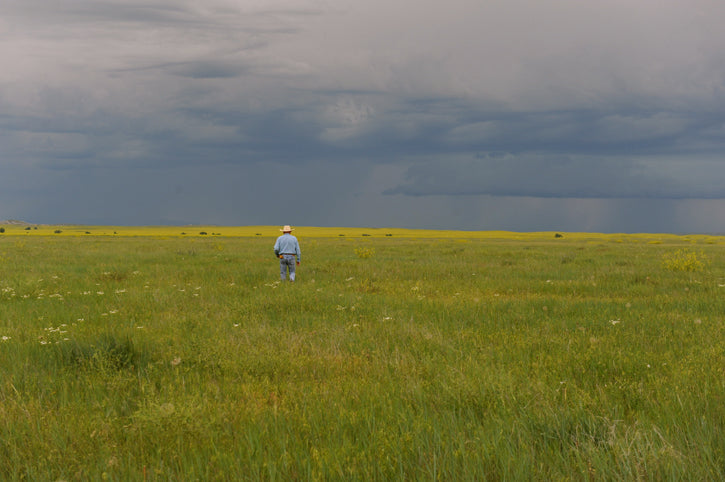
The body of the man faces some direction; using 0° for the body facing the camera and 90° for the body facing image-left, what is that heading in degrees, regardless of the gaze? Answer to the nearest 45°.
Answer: approximately 180°
